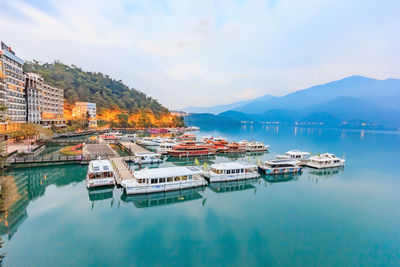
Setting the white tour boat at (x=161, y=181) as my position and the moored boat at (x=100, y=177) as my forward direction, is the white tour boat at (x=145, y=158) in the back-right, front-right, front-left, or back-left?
front-right

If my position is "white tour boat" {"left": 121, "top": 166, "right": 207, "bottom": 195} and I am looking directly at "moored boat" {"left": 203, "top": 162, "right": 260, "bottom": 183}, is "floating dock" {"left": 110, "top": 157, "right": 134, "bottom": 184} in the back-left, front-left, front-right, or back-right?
back-left

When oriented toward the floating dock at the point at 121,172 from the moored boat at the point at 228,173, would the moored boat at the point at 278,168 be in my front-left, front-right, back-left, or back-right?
back-right

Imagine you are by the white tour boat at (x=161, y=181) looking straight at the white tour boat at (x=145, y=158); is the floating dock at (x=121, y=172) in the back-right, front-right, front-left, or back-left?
front-left

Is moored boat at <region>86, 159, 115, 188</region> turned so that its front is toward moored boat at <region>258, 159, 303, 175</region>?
no

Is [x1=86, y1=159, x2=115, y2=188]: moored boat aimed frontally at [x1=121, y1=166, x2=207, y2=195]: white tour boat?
no
